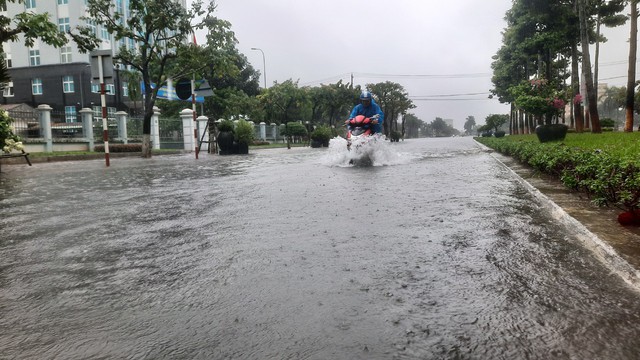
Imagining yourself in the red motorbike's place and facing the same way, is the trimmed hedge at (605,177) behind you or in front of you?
in front

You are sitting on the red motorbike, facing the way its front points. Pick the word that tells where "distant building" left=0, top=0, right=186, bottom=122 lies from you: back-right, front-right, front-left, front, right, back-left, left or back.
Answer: back-right

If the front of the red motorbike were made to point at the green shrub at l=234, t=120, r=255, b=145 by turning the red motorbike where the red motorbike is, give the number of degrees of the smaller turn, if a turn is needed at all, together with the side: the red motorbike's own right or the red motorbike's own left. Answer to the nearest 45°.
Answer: approximately 135° to the red motorbike's own right

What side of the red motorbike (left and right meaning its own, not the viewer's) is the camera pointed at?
front

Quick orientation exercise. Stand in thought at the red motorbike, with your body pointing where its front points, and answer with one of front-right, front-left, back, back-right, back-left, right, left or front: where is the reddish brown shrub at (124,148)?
back-right

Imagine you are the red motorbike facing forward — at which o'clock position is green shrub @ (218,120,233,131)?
The green shrub is roughly at 5 o'clock from the red motorbike.

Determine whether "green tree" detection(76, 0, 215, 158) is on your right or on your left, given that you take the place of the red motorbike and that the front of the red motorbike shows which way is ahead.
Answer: on your right
